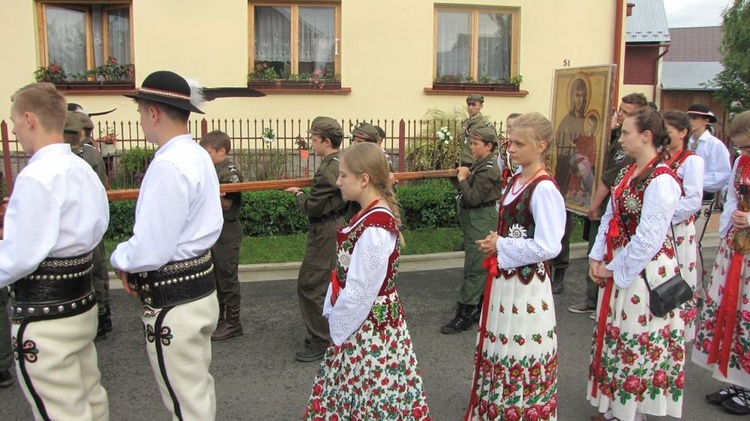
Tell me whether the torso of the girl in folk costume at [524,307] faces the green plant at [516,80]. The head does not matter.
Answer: no

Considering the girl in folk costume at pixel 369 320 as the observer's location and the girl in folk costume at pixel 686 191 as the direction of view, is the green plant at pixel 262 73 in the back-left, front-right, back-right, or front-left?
front-left

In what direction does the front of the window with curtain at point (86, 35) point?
toward the camera

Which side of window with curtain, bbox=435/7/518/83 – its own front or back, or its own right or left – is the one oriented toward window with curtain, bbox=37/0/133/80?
right

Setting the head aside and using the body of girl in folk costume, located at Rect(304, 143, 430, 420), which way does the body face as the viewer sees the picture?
to the viewer's left

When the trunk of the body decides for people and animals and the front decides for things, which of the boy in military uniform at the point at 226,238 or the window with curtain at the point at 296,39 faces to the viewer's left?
the boy in military uniform

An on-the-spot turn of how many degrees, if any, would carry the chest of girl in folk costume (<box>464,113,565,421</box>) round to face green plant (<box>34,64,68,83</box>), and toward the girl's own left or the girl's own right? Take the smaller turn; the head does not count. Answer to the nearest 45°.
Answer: approximately 90° to the girl's own right

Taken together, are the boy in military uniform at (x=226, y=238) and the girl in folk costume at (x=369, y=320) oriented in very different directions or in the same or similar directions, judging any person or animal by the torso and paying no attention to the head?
same or similar directions

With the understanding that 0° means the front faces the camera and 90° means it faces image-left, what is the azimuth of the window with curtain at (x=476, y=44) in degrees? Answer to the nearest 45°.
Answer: approximately 0°

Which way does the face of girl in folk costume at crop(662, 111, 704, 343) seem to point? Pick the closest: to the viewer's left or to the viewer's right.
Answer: to the viewer's left

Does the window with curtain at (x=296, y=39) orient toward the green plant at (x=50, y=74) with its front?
no

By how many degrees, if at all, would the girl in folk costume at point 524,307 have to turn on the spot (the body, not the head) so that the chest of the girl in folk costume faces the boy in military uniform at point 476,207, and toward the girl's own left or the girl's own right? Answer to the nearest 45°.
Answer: approximately 135° to the girl's own right

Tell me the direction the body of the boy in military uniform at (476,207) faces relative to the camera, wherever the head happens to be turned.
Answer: to the viewer's left

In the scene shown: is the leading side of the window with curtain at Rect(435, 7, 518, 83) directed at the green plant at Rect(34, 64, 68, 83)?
no
